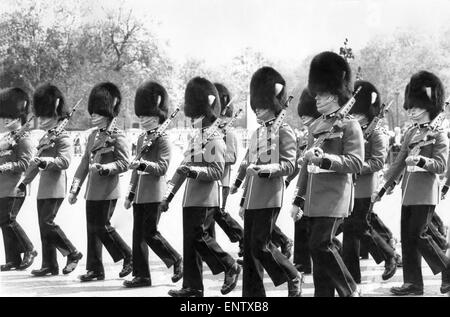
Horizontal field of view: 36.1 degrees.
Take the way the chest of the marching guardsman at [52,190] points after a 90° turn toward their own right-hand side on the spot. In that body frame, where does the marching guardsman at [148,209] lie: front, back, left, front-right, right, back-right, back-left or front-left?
back-right

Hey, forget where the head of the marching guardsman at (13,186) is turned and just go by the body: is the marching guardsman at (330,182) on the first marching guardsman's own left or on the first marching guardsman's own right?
on the first marching guardsman's own left

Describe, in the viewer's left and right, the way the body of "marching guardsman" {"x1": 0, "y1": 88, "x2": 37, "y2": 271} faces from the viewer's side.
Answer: facing to the left of the viewer

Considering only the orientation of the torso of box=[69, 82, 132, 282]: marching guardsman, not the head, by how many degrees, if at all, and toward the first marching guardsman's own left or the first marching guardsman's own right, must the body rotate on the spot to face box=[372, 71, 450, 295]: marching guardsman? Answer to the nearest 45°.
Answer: approximately 90° to the first marching guardsman's own left

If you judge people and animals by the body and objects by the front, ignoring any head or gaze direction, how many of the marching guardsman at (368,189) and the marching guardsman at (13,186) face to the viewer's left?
2

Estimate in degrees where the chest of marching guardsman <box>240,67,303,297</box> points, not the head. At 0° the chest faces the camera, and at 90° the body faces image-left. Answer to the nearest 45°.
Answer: approximately 45°

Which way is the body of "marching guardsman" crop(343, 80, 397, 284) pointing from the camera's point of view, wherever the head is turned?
to the viewer's left
